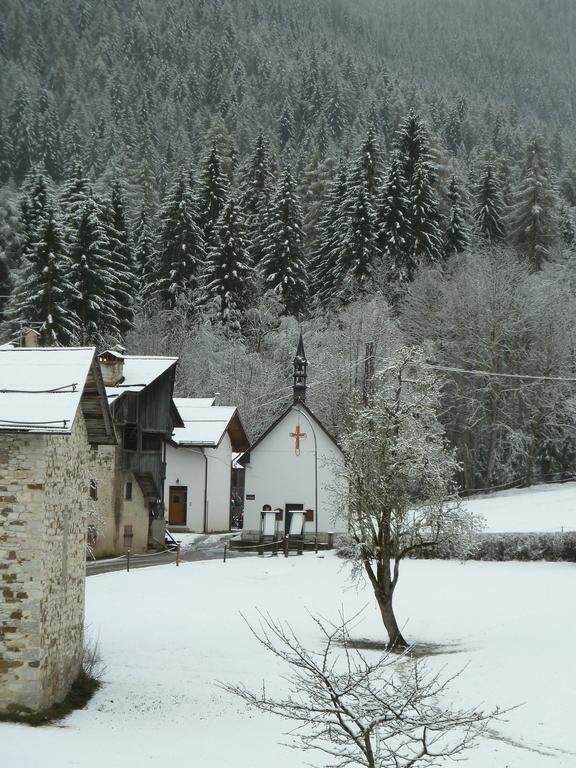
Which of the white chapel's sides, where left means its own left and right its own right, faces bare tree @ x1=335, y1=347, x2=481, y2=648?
front

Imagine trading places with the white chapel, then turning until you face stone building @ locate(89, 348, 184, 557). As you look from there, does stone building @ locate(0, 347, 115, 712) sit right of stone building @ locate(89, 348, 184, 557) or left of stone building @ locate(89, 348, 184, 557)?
left

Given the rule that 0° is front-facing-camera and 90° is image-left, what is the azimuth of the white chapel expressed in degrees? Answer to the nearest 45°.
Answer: approximately 0°

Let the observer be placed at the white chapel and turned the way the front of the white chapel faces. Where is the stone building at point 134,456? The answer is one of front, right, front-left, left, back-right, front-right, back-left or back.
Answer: front-right

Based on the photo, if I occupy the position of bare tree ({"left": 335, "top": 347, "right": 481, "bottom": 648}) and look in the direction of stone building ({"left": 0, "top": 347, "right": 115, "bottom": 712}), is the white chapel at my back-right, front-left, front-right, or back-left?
back-right

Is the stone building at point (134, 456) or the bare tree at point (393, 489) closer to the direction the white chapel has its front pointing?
the bare tree
